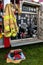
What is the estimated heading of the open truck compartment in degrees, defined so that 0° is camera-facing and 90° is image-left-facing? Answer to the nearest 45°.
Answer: approximately 315°
